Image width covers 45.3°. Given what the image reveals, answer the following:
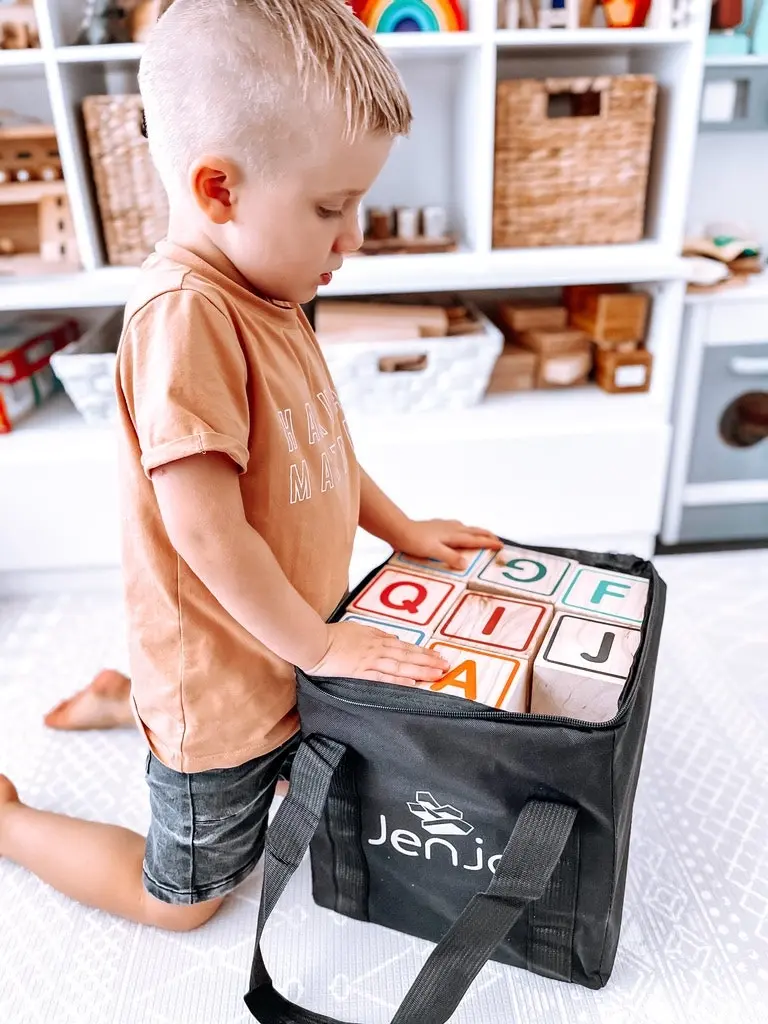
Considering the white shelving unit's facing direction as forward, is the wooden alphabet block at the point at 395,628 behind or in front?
in front

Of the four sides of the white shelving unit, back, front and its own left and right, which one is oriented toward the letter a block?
front

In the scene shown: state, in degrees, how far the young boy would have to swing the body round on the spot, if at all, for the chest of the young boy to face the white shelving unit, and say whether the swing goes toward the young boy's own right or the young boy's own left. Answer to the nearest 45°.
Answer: approximately 45° to the young boy's own left

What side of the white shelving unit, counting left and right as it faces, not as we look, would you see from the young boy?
front

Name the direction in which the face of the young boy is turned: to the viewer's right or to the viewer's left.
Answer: to the viewer's right

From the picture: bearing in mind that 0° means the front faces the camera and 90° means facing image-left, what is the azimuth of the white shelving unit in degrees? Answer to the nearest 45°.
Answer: approximately 0°

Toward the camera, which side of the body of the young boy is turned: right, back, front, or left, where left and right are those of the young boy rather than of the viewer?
right

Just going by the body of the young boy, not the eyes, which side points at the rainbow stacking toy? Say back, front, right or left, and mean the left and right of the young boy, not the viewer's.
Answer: left

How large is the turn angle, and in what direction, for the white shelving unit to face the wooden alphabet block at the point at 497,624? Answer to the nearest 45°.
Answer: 0° — it already faces it

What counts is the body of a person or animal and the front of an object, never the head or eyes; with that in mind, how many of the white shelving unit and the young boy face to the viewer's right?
1

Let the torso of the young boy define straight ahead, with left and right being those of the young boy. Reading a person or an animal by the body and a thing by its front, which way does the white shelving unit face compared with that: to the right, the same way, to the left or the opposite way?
to the right

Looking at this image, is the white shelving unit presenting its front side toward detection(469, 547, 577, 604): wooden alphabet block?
yes

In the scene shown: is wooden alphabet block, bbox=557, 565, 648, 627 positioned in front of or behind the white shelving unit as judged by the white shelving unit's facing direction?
in front
